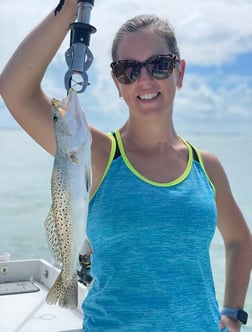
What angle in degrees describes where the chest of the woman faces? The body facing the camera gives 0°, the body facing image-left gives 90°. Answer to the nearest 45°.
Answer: approximately 0°
